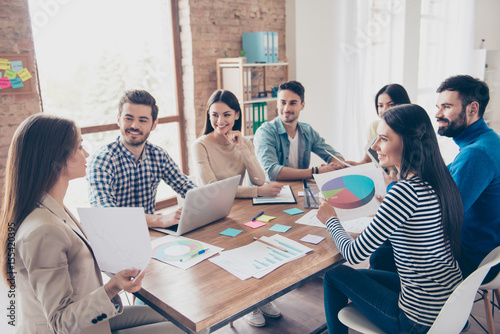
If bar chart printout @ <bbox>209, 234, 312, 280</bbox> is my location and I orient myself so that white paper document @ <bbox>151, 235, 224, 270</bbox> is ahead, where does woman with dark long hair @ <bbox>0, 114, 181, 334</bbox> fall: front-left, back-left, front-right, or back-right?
front-left

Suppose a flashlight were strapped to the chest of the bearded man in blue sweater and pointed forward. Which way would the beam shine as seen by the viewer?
to the viewer's left

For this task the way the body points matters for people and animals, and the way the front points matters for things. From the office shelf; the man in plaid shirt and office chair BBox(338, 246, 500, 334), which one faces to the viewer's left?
the office chair

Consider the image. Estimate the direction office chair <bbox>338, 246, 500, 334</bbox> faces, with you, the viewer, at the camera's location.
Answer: facing to the left of the viewer

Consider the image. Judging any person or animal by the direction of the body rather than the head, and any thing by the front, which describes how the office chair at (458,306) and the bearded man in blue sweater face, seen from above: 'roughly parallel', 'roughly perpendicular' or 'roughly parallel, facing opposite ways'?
roughly parallel

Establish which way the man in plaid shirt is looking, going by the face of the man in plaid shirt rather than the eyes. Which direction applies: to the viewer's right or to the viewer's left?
to the viewer's left

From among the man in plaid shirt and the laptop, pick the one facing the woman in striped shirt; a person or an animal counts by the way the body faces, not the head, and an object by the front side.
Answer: the man in plaid shirt

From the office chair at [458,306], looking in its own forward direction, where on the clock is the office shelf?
The office shelf is roughly at 2 o'clock from the office chair.

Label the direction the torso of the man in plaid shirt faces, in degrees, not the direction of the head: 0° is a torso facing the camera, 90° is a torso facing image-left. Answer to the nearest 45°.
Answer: approximately 315°

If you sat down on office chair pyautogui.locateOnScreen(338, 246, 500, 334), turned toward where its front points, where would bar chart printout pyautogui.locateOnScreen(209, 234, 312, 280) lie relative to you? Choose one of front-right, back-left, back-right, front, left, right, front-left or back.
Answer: front

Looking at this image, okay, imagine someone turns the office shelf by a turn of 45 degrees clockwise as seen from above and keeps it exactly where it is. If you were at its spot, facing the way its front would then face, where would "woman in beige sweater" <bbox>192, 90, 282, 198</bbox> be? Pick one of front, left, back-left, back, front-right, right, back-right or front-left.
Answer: front

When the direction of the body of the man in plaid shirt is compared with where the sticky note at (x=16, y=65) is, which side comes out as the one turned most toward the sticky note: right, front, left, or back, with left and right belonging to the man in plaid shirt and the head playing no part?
back

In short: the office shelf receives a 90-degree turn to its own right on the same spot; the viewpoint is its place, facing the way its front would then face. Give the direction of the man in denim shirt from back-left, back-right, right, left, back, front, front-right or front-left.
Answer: front-left

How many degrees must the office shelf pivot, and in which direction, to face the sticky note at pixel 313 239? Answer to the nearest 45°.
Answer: approximately 45° to its right

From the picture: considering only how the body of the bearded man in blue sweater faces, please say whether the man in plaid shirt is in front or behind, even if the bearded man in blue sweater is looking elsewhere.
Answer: in front

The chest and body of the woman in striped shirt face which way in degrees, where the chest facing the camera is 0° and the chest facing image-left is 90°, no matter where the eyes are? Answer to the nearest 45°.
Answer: approximately 90°

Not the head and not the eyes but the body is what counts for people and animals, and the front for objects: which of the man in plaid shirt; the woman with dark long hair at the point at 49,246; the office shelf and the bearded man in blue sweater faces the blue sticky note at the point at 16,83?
the bearded man in blue sweater

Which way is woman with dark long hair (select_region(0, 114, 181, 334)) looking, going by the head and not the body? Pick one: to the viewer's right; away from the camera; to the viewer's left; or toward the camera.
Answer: to the viewer's right

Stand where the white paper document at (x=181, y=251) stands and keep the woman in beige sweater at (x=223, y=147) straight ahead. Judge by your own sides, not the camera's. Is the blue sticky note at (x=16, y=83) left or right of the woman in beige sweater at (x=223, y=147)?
left
